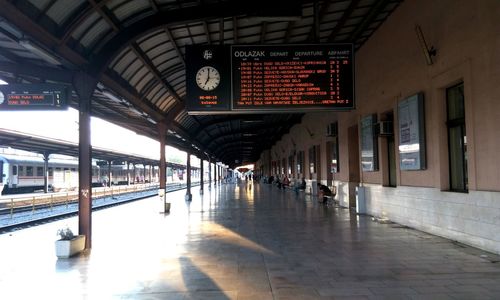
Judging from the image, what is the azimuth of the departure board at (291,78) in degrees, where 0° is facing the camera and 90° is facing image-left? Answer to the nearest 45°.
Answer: approximately 0°

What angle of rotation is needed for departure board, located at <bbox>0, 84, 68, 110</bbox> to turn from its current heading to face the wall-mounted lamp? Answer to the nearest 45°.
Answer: approximately 90° to its left

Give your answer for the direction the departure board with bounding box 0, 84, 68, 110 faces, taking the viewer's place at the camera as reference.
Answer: facing the viewer

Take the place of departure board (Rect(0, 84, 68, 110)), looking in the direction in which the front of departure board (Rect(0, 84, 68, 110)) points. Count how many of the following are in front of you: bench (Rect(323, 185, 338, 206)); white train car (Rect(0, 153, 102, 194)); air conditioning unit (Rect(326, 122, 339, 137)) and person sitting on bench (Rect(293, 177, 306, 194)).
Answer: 0

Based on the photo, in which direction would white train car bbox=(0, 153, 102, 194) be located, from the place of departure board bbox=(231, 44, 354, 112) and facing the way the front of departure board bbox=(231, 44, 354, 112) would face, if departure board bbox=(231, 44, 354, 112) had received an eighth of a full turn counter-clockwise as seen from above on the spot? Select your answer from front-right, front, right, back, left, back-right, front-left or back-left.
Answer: back

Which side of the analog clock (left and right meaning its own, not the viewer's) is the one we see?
front

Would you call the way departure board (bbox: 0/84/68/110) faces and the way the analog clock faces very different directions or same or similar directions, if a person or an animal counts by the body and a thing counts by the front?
same or similar directions

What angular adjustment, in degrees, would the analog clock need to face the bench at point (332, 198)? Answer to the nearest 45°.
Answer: approximately 135° to its left

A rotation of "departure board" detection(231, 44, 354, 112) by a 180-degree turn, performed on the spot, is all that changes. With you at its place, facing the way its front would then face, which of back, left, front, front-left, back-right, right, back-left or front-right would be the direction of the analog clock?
left

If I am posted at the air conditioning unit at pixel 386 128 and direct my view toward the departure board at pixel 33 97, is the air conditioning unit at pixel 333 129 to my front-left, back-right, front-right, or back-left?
back-right

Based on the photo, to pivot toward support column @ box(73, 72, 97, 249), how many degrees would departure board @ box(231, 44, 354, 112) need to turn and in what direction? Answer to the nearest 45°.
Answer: approximately 90° to its right

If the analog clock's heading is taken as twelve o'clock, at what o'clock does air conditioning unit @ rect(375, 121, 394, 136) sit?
The air conditioning unit is roughly at 8 o'clock from the analog clock.

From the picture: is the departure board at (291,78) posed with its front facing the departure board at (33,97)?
no

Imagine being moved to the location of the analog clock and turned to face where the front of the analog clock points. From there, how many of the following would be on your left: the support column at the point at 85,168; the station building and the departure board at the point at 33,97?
1

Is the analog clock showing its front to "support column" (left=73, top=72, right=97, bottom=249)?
no

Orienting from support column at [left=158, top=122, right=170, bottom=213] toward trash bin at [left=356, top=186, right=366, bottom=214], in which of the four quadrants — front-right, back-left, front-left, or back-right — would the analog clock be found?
front-right

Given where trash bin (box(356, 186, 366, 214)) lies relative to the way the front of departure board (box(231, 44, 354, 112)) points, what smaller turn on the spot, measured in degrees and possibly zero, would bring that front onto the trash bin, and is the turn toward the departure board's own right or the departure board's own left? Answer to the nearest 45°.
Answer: approximately 180°

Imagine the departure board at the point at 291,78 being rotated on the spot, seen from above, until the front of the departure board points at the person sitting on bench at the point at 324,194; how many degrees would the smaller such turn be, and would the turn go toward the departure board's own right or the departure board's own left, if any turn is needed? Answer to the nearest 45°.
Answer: approximately 180°

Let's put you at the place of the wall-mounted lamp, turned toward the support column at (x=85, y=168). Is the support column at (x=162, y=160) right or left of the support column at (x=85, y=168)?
right

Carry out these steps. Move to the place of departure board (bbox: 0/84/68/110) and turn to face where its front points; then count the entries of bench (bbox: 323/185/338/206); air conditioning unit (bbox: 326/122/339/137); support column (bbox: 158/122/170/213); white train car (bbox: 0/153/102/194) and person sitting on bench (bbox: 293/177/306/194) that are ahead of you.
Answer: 0
